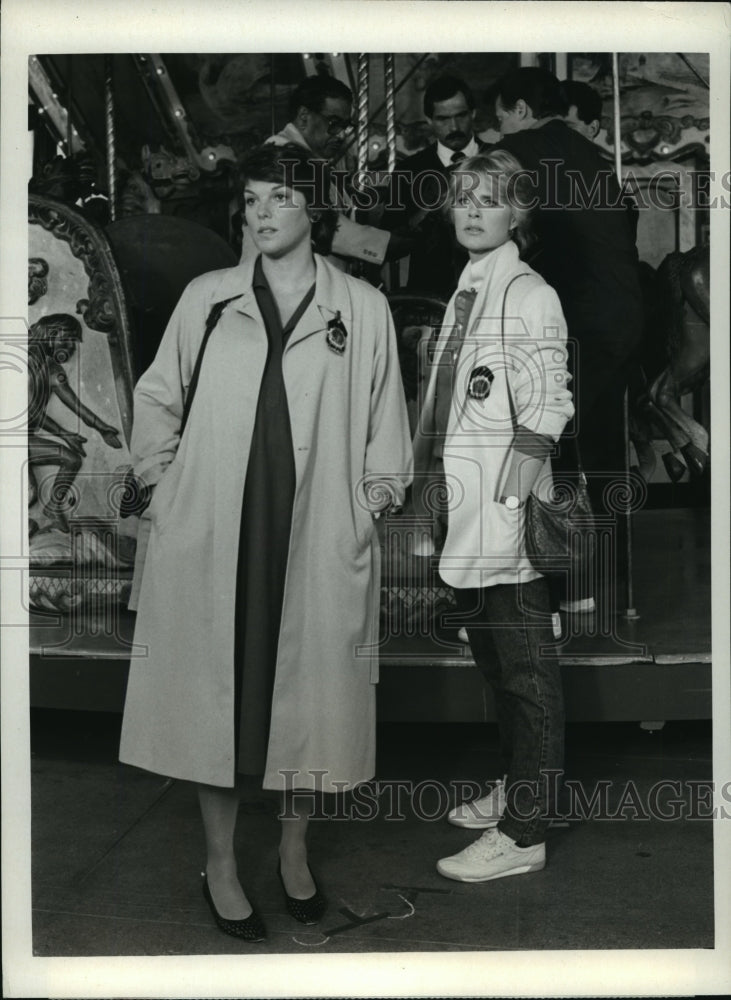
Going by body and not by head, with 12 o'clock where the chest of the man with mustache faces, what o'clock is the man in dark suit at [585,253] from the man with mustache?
The man in dark suit is roughly at 10 o'clock from the man with mustache.

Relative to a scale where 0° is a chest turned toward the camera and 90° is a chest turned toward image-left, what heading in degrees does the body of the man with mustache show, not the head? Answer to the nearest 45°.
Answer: approximately 315°

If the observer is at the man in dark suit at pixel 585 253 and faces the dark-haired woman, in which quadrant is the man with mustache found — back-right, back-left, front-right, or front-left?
front-right

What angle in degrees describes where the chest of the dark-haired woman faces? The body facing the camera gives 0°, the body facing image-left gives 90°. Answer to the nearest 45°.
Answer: approximately 0°
